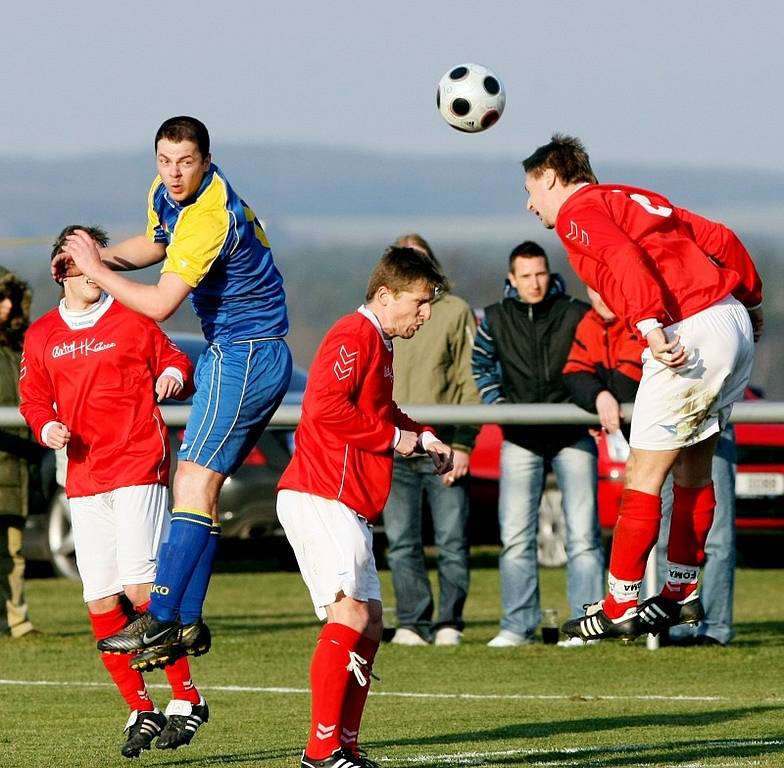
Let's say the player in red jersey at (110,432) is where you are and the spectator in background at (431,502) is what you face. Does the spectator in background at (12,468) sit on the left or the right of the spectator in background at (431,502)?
left

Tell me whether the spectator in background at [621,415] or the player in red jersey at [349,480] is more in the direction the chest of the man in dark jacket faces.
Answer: the player in red jersey

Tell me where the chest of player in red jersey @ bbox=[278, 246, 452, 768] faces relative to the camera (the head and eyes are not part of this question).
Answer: to the viewer's right

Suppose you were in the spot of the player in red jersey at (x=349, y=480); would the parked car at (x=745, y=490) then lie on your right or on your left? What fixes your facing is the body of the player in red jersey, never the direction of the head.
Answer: on your left

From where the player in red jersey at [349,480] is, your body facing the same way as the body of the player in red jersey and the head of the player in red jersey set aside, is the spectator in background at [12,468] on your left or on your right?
on your left

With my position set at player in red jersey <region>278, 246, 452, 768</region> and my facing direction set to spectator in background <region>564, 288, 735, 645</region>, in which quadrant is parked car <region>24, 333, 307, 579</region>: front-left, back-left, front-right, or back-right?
front-left

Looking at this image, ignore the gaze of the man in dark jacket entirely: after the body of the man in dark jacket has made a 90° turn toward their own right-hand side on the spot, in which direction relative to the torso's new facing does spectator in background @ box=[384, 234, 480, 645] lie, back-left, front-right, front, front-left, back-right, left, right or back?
front

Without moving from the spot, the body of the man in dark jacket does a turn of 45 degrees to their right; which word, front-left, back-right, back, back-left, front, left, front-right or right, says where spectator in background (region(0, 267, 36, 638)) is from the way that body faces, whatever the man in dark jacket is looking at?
front-right

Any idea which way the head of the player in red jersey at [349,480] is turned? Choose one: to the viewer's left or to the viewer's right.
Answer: to the viewer's right

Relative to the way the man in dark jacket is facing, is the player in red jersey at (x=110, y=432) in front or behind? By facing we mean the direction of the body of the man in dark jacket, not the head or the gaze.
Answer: in front

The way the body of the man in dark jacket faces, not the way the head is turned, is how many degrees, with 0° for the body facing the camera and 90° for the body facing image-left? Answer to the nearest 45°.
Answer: approximately 0°
